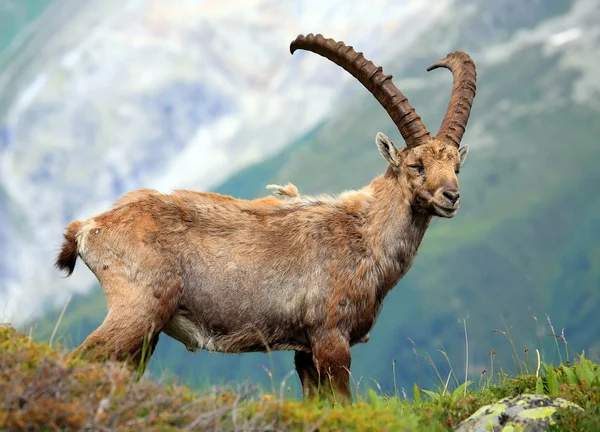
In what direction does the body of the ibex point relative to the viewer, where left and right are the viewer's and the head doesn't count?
facing to the right of the viewer

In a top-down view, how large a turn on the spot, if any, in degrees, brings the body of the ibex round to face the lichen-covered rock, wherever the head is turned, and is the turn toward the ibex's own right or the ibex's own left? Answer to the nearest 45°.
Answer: approximately 45° to the ibex's own right
